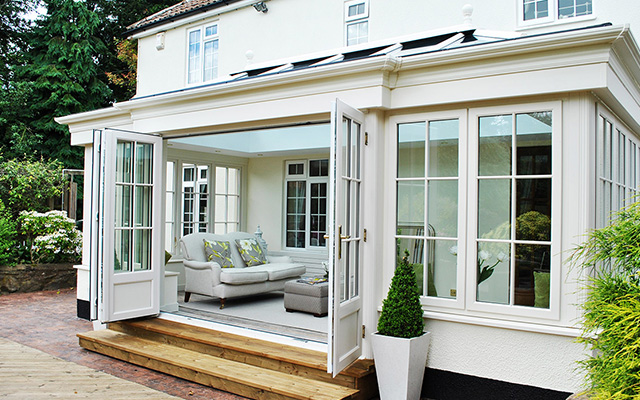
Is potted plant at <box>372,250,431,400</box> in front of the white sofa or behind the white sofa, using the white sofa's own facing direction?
in front

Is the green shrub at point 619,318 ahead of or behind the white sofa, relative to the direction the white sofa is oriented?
ahead

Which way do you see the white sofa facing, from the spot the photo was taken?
facing the viewer and to the right of the viewer

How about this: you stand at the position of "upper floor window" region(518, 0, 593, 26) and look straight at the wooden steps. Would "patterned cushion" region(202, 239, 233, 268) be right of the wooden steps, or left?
right

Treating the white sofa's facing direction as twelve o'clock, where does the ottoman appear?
The ottoman is roughly at 12 o'clock from the white sofa.

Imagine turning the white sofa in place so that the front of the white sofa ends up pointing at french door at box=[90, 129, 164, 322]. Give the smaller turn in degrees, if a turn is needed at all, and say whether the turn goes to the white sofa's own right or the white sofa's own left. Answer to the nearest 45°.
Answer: approximately 90° to the white sofa's own right

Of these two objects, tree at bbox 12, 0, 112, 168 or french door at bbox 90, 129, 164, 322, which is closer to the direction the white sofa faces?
the french door

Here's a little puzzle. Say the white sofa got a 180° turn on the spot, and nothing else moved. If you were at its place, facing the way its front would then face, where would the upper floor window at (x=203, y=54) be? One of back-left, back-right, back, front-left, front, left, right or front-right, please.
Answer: front-right
